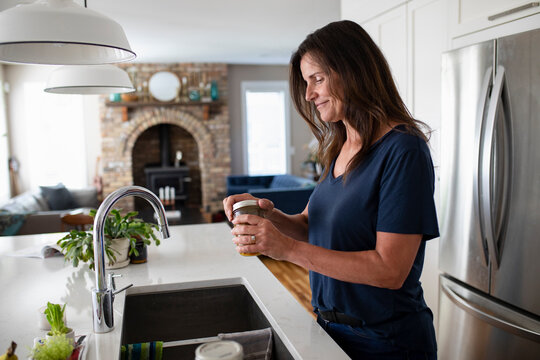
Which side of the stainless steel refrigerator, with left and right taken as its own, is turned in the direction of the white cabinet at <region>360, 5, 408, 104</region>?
right

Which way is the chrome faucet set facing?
to the viewer's right

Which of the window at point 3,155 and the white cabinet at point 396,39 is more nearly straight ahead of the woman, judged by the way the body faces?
the window

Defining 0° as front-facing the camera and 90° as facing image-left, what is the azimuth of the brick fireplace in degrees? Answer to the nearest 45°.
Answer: approximately 0°

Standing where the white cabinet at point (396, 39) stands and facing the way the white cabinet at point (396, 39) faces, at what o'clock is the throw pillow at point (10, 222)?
The throw pillow is roughly at 2 o'clock from the white cabinet.

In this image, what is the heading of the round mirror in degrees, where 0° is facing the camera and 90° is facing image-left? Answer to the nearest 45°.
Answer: approximately 0°

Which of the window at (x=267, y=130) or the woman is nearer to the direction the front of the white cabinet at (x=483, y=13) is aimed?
the woman

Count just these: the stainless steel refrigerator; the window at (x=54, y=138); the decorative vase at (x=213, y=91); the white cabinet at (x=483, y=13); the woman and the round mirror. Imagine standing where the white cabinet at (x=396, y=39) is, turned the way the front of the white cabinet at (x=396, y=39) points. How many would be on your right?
3

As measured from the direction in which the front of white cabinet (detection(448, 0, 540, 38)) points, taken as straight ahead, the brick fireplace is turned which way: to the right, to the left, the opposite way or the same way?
to the left

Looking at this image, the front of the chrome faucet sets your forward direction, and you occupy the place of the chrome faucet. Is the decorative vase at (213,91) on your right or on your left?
on your left

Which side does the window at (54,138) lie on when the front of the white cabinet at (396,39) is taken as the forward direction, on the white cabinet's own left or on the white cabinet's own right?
on the white cabinet's own right

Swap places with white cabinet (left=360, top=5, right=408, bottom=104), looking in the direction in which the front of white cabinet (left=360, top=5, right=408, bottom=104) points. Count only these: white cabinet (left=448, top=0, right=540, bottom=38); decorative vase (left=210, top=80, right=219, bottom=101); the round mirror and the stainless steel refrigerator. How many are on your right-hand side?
2

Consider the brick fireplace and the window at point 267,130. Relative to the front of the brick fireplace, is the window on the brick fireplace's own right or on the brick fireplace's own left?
on the brick fireplace's own left

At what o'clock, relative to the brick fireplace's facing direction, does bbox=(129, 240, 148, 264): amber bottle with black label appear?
The amber bottle with black label is roughly at 12 o'clock from the brick fireplace.
